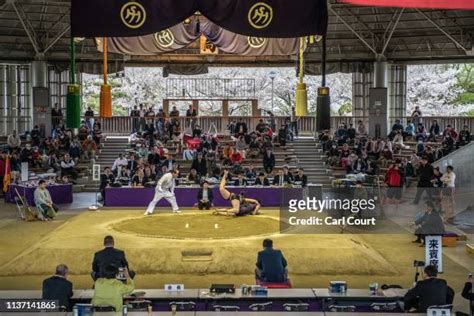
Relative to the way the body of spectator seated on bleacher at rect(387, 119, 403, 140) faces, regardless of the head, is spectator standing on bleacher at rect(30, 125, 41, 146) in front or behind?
in front

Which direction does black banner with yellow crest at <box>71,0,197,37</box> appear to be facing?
toward the camera

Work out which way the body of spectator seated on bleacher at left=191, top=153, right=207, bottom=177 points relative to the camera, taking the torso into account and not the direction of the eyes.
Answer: toward the camera

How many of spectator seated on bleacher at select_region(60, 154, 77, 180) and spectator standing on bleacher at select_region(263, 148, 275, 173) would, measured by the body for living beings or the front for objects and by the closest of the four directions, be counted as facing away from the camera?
0

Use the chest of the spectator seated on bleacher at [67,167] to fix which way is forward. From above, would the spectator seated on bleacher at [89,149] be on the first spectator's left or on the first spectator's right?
on the first spectator's left

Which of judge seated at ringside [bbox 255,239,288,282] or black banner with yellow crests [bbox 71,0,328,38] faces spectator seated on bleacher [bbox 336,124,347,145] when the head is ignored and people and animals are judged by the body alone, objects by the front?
the judge seated at ringside

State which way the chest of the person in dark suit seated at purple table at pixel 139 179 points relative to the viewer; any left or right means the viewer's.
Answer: facing the viewer

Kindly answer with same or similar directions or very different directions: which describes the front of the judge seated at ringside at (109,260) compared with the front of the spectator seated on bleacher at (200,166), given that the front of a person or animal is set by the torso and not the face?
very different directions

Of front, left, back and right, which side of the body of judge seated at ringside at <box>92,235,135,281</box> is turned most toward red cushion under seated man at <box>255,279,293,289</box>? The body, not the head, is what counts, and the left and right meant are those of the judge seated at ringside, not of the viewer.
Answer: right

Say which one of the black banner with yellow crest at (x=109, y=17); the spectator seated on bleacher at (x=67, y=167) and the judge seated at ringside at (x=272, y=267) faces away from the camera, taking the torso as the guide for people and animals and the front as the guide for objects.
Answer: the judge seated at ringside

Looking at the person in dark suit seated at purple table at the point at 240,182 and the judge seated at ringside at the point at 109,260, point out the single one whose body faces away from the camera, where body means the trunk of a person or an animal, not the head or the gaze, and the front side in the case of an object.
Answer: the judge seated at ringside

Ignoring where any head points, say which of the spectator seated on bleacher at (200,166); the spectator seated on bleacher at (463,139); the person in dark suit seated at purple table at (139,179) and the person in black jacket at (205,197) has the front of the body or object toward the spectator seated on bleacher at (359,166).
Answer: the spectator seated on bleacher at (463,139)
